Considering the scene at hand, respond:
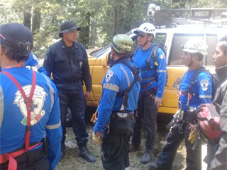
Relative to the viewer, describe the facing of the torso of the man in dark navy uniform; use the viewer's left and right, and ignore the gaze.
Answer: facing the viewer and to the right of the viewer

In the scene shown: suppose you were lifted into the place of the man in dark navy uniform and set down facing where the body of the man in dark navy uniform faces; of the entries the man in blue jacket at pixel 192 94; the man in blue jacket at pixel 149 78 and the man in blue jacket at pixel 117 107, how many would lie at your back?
0

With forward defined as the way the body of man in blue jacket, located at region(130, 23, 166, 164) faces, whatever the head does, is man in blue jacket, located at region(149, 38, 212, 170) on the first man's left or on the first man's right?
on the first man's left

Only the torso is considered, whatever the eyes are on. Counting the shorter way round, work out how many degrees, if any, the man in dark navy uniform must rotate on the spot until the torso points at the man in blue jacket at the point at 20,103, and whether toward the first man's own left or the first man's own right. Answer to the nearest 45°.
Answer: approximately 45° to the first man's own right

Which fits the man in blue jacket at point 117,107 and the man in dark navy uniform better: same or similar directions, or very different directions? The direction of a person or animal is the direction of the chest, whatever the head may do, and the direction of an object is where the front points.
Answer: very different directions

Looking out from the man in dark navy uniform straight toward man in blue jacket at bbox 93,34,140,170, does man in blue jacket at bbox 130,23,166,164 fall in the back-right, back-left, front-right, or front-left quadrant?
front-left

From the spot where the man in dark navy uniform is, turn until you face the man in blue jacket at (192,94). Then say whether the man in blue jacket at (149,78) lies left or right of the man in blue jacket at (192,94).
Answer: left

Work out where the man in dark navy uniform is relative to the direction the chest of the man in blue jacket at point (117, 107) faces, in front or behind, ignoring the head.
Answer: in front

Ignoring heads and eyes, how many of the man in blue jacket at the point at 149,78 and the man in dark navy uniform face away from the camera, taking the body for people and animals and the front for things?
0

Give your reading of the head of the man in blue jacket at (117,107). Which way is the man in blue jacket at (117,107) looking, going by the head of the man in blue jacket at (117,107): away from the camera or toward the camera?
away from the camera
